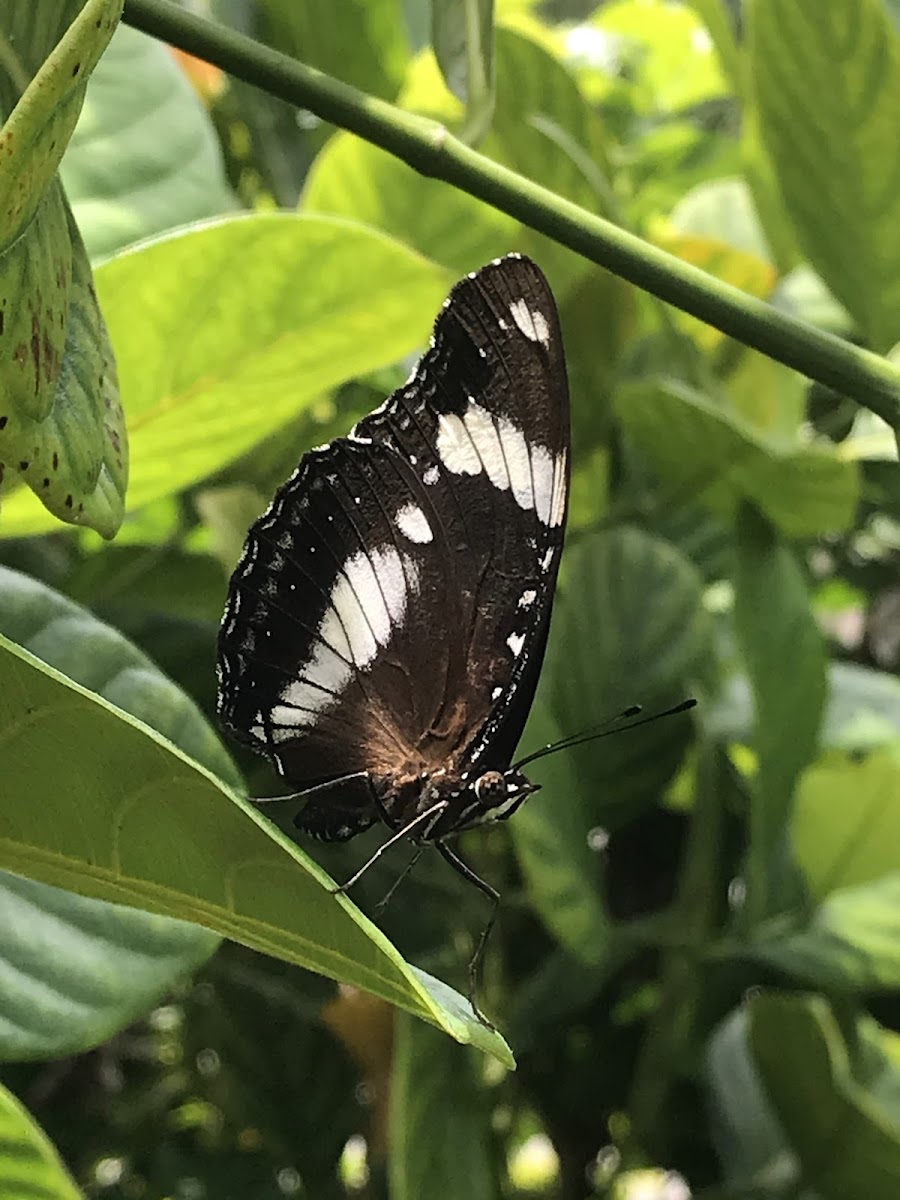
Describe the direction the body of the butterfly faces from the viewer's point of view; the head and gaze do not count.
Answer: to the viewer's right
